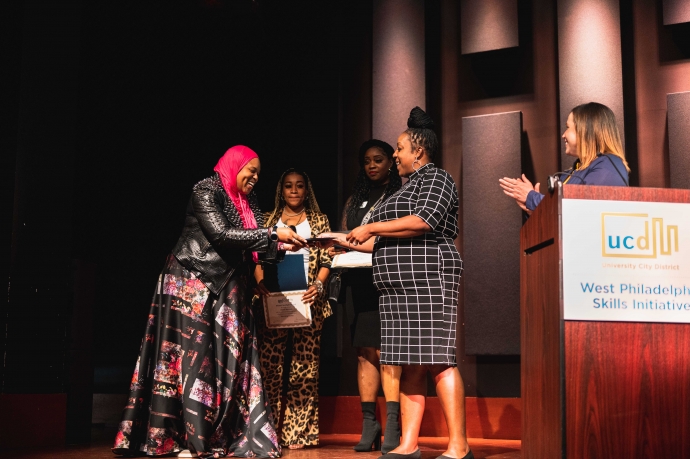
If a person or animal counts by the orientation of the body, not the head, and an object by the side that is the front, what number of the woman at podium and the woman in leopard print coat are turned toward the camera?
1

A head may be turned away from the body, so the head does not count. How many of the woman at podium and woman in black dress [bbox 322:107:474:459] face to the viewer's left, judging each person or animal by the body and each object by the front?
2

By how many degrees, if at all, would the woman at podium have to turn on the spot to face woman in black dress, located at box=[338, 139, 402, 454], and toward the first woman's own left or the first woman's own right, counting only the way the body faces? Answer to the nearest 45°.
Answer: approximately 45° to the first woman's own right

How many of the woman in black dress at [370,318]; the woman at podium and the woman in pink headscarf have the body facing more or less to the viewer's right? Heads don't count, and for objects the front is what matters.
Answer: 1

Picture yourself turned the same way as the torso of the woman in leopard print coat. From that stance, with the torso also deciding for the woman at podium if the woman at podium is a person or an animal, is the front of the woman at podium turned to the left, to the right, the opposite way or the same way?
to the right

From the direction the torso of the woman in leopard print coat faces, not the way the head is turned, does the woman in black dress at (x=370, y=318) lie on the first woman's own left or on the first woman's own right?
on the first woman's own left

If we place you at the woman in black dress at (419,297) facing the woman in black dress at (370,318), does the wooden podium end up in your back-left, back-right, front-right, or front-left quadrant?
back-right

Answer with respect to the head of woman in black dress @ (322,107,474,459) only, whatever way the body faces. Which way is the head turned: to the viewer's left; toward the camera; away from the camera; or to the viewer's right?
to the viewer's left

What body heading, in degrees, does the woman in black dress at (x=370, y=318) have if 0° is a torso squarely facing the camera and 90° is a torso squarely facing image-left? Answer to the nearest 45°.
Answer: approximately 45°

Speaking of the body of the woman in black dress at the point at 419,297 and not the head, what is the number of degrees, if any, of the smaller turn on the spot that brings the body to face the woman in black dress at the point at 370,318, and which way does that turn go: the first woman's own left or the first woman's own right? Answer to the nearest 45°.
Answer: approximately 90° to the first woman's own right

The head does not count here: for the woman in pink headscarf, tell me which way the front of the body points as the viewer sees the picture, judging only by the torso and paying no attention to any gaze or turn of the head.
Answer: to the viewer's right

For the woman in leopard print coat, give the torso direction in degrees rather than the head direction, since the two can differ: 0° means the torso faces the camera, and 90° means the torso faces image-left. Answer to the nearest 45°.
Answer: approximately 0°

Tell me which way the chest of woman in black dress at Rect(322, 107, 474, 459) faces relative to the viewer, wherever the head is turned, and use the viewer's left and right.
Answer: facing to the left of the viewer

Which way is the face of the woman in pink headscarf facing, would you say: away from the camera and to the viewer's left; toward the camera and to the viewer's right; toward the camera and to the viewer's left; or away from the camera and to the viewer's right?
toward the camera and to the viewer's right

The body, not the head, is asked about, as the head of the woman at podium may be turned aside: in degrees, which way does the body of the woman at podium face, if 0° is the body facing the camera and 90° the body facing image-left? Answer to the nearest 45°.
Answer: approximately 90°
